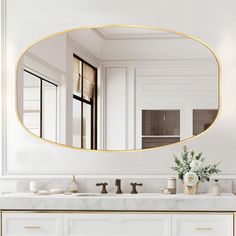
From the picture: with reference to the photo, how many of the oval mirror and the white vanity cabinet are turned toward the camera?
2

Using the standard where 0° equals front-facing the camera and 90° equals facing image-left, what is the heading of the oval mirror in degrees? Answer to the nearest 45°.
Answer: approximately 0°

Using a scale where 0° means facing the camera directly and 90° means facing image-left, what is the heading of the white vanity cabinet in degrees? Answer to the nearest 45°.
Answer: approximately 0°
